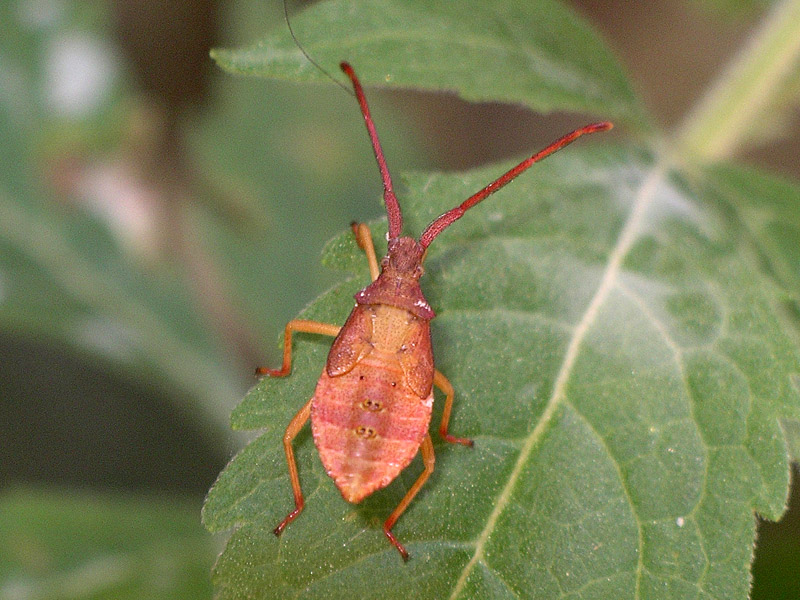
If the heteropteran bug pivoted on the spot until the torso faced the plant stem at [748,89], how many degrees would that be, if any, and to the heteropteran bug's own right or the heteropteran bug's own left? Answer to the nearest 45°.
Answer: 0° — it already faces it

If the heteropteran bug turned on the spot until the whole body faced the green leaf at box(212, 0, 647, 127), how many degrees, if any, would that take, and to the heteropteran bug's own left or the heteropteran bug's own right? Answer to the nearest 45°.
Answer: approximately 45° to the heteropteran bug's own left

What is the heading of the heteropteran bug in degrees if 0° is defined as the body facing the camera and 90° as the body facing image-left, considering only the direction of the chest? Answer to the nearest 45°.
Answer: approximately 180°

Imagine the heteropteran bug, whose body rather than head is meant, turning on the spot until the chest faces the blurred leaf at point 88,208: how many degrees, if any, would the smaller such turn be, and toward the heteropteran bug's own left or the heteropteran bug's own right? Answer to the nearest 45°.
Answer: approximately 45° to the heteropteran bug's own left
